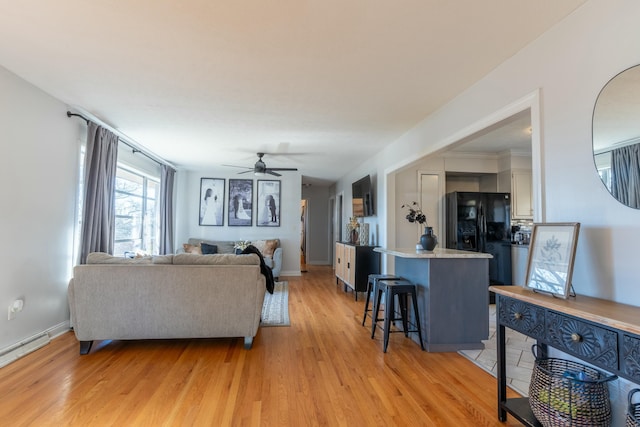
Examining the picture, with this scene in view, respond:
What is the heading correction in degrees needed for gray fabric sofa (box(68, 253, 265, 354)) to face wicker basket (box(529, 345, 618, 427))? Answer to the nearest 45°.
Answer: approximately 135° to its right

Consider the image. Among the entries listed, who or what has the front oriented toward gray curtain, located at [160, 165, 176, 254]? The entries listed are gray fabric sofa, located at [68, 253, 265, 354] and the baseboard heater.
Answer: the gray fabric sofa

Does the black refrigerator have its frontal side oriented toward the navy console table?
yes

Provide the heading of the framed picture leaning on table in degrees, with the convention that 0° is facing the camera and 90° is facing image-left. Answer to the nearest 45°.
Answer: approximately 45°

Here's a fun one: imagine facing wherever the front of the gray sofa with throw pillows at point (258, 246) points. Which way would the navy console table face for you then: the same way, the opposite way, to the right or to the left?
to the right

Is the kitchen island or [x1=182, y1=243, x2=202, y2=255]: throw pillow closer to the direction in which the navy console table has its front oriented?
the throw pillow

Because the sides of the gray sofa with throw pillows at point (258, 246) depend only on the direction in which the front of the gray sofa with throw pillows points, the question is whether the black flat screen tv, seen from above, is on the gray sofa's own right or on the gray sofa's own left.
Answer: on the gray sofa's own left

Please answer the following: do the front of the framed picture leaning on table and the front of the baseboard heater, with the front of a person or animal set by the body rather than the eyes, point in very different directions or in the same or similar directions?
very different directions

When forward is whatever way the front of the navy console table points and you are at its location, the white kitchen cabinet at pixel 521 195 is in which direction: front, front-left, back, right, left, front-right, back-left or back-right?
back-right

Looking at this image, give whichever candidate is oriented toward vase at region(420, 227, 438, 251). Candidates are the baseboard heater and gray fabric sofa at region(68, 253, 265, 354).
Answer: the baseboard heater

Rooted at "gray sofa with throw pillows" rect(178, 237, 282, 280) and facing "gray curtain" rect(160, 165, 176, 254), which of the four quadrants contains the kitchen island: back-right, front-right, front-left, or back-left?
back-left

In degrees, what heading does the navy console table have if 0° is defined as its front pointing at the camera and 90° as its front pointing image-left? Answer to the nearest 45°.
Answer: approximately 45°

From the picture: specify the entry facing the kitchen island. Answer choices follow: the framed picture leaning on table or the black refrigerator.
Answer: the black refrigerator

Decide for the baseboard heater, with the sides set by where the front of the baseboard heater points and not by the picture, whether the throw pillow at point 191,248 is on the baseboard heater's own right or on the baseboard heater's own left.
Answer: on the baseboard heater's own left
